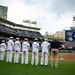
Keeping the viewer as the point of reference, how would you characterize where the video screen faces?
facing the viewer
